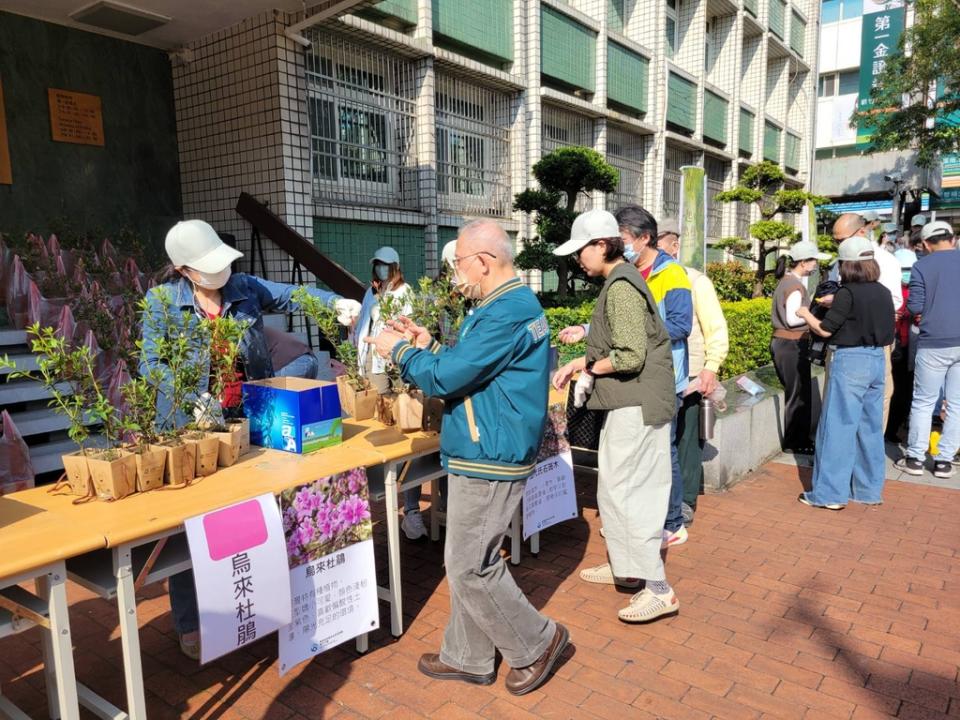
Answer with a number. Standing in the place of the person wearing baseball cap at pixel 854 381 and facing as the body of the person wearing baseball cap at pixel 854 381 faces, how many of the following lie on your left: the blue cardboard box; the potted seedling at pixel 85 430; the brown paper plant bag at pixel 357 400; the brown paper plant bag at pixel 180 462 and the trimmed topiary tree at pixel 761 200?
4

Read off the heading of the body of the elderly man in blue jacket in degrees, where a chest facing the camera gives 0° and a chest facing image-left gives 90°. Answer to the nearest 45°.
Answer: approximately 90°

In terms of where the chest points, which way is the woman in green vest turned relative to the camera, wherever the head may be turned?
to the viewer's left

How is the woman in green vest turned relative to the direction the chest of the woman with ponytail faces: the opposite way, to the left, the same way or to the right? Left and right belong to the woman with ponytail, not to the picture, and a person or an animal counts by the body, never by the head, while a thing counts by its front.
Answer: the opposite way

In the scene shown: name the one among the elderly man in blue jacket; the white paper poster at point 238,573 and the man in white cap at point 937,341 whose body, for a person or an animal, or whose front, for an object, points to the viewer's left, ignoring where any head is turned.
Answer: the elderly man in blue jacket

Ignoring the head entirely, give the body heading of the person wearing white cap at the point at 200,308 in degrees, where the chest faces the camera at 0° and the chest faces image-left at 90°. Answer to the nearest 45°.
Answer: approximately 315°

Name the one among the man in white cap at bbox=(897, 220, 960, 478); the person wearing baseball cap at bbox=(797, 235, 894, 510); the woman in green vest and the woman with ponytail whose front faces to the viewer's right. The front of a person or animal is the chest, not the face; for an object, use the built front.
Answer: the woman with ponytail

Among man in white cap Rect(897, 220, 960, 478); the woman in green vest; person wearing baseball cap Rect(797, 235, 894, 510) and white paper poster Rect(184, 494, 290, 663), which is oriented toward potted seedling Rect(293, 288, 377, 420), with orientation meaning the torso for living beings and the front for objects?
the woman in green vest

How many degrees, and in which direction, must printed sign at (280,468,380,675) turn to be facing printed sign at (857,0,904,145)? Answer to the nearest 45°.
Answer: approximately 90° to its left
